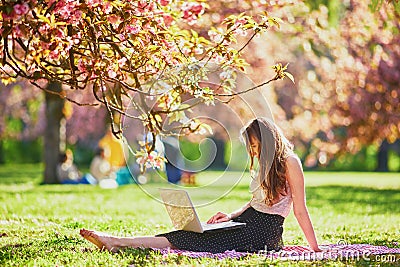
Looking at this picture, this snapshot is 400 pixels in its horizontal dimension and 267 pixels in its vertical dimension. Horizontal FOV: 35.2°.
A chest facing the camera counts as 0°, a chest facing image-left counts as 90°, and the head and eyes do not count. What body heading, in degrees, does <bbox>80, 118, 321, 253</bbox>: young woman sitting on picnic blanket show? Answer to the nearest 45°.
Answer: approximately 90°

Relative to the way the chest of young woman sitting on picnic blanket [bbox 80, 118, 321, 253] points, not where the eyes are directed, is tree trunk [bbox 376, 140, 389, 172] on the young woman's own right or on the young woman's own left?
on the young woman's own right

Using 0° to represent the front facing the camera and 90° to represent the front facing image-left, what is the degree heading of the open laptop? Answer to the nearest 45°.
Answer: approximately 225°

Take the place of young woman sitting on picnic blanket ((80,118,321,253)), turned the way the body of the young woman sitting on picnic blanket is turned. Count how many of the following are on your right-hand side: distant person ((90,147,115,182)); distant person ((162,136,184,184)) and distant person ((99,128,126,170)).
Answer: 3

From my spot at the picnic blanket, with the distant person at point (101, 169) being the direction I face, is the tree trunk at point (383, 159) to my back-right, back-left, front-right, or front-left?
front-right

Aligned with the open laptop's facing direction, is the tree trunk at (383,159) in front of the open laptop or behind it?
in front

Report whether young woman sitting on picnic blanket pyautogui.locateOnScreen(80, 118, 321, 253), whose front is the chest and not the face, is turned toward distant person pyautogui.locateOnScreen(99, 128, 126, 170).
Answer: no
